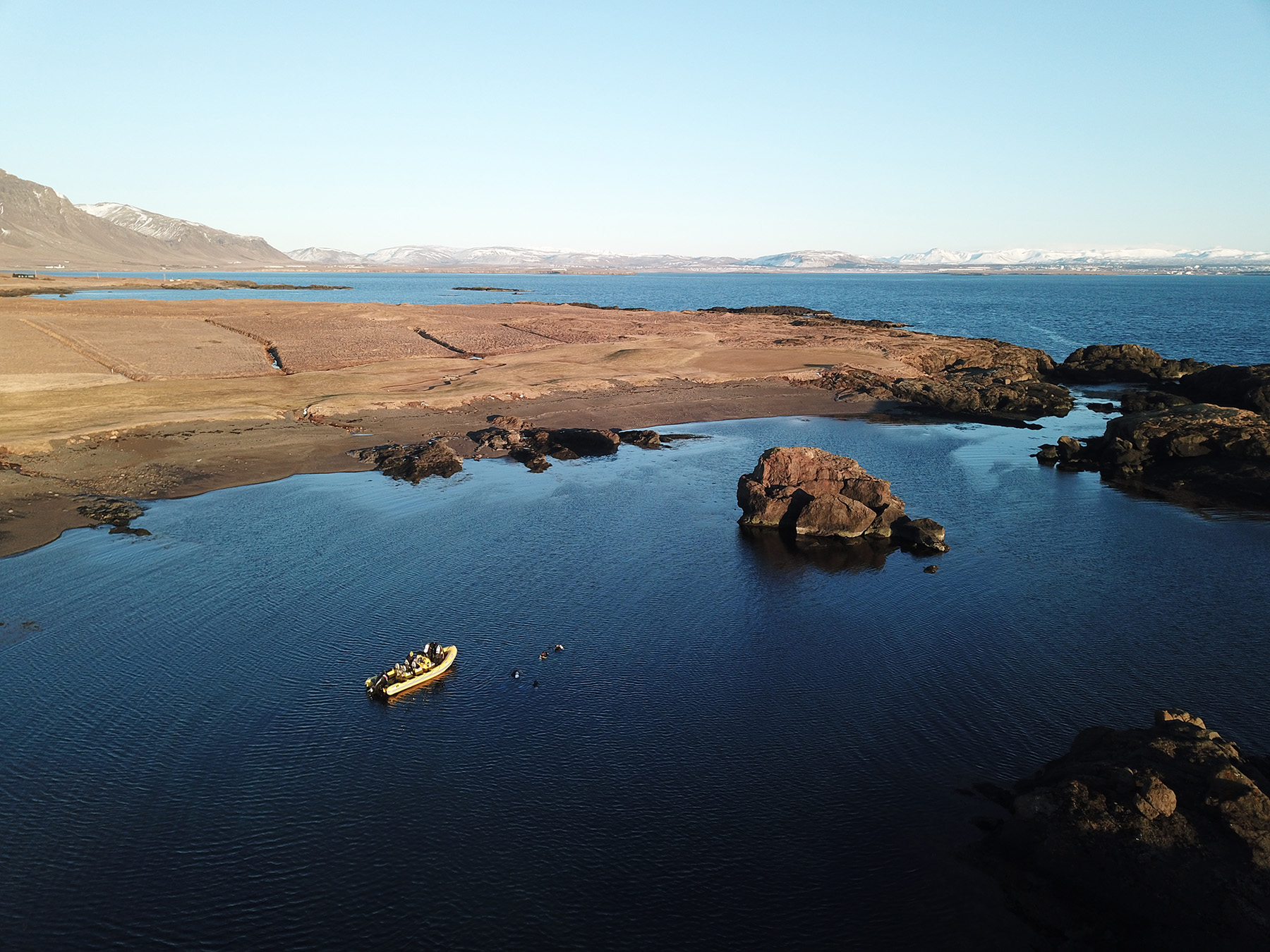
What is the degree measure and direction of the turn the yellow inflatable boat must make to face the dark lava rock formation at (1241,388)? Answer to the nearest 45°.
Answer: approximately 45° to its right

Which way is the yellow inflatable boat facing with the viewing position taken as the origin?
facing away from the viewer and to the right of the viewer

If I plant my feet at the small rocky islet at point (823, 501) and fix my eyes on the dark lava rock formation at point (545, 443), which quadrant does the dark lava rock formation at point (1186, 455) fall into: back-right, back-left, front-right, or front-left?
back-right

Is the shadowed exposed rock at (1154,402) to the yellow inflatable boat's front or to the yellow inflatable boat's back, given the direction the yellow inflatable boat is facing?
to the front

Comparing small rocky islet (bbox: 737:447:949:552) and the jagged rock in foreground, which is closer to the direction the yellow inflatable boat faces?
the small rocky islet

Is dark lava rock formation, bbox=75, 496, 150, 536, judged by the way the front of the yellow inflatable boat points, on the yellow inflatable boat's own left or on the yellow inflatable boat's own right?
on the yellow inflatable boat's own left

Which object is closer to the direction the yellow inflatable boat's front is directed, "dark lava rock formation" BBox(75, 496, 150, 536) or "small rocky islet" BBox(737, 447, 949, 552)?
the small rocky islet

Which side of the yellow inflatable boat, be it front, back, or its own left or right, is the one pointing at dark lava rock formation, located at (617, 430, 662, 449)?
front

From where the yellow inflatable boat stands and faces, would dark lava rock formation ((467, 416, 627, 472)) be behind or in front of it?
in front
